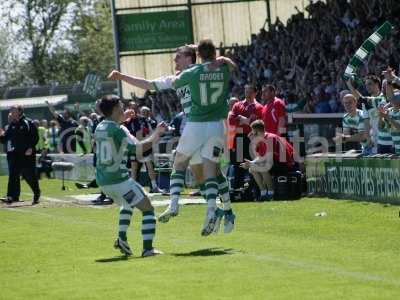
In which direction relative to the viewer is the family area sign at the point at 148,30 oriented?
toward the camera

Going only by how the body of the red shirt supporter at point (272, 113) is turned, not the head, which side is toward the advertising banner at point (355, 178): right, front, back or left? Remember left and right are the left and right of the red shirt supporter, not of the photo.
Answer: left

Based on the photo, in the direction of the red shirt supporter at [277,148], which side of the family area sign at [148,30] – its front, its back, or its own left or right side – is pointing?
front

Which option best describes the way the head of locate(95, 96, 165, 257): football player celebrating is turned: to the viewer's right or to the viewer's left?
to the viewer's right

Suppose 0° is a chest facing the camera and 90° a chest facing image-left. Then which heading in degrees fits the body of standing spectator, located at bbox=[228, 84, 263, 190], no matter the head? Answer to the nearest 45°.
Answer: approximately 0°

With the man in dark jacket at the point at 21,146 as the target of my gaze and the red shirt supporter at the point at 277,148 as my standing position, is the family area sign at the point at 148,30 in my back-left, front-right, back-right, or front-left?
front-right

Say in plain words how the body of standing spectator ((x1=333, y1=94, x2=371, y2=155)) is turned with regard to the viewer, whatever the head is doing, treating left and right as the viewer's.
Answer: facing the viewer and to the left of the viewer

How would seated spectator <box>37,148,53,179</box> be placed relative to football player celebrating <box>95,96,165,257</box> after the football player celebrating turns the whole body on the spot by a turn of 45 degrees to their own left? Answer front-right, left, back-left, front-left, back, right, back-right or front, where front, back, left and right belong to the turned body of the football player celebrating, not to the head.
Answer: front

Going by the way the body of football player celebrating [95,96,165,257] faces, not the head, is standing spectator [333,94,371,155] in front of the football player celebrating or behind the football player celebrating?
in front

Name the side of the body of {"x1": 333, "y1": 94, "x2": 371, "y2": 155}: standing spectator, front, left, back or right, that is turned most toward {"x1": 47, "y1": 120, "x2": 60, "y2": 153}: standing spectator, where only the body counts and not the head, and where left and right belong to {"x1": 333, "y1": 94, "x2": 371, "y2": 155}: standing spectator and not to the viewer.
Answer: right

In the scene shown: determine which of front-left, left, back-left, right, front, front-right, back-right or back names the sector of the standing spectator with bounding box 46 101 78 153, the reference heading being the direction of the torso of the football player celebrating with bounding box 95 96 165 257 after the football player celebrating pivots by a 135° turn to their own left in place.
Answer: right

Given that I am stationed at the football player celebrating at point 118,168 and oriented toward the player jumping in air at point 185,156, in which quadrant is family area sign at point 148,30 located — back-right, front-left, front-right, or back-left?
front-left

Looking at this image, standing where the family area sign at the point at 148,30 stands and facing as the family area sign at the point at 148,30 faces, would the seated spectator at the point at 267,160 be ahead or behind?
ahead
